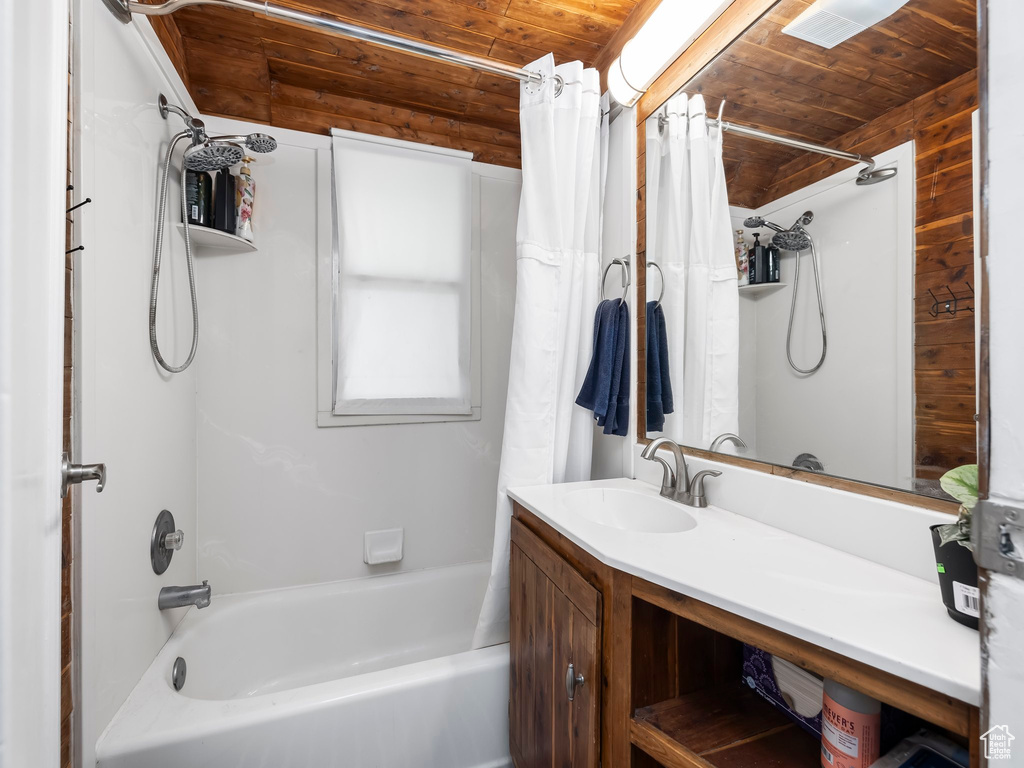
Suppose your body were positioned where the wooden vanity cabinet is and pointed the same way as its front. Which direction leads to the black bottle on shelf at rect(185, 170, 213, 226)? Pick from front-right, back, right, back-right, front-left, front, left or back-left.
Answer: front-right

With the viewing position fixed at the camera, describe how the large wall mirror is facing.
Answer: facing the viewer and to the left of the viewer

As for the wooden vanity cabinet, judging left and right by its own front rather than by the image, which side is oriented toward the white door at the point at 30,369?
front

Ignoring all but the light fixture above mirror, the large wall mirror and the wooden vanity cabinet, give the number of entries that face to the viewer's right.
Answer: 0

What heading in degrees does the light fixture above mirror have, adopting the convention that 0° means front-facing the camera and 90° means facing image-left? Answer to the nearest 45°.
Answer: approximately 45°

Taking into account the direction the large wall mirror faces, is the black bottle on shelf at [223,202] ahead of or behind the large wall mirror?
ahead

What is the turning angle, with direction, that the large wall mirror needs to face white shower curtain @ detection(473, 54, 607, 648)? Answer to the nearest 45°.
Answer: approximately 45° to its right
